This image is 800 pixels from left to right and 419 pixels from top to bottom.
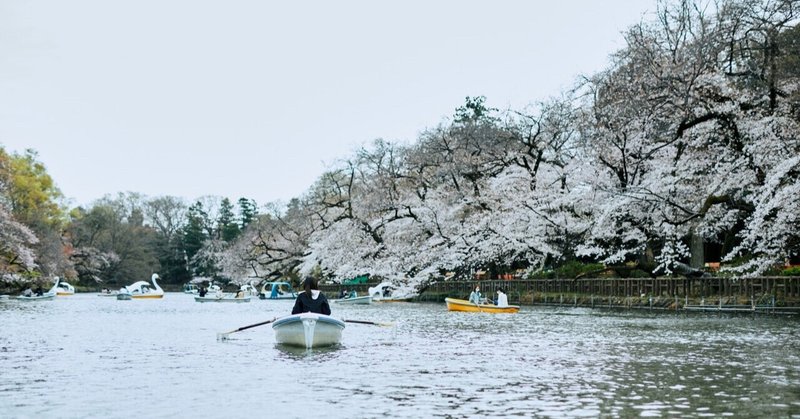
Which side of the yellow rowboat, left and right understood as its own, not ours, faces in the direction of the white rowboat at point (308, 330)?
left

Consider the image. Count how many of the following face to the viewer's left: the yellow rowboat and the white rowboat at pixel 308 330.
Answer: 1

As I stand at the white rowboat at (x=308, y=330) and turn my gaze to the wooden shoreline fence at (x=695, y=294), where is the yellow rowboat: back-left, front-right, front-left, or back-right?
front-left

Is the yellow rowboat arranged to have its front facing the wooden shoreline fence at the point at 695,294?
no

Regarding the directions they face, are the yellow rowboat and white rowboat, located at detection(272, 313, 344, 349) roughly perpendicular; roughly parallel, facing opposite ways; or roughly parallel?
roughly perpendicular

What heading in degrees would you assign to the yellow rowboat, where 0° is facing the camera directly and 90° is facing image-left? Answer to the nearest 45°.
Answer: approximately 90°

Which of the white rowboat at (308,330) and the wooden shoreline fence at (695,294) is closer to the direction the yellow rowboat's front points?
the white rowboat
